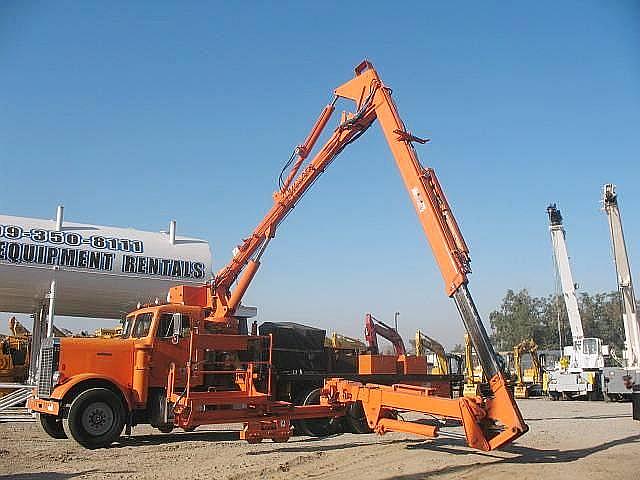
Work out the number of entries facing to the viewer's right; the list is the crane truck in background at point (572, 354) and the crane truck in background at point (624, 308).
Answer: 0

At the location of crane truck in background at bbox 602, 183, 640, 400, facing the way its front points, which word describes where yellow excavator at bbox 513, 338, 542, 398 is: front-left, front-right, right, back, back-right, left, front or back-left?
right

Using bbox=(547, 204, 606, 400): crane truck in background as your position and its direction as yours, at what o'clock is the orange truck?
The orange truck is roughly at 11 o'clock from the crane truck in background.

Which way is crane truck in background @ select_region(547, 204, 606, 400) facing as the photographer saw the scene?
facing the viewer and to the left of the viewer

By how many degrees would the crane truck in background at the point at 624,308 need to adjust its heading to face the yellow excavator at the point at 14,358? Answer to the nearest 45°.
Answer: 0° — it already faces it

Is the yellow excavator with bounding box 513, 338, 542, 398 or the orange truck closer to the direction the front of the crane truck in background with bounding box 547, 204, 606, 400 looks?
the orange truck

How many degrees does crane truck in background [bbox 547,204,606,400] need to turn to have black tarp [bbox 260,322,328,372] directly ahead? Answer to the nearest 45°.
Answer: approximately 45° to its left

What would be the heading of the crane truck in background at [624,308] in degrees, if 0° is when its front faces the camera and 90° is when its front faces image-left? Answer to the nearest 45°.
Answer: approximately 45°
